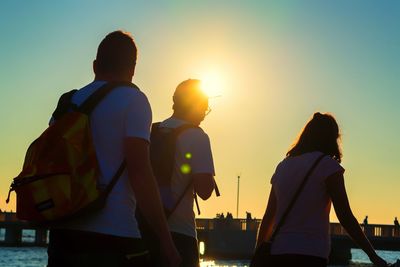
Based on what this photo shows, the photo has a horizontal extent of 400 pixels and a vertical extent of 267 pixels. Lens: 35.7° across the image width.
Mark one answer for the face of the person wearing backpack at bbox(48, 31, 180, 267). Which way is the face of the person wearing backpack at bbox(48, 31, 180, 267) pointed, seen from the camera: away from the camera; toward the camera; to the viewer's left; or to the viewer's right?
away from the camera

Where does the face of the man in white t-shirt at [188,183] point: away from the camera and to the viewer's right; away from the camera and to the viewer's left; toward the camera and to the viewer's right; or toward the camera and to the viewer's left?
away from the camera and to the viewer's right

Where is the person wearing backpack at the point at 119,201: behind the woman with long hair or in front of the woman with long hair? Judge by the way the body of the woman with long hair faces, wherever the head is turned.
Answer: behind

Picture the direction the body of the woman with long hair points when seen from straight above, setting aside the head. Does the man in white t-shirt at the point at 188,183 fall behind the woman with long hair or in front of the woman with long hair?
behind

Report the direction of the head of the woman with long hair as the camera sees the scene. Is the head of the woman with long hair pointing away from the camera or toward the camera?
away from the camera

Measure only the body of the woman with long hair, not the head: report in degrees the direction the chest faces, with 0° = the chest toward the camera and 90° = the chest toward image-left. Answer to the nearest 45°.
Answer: approximately 225°
